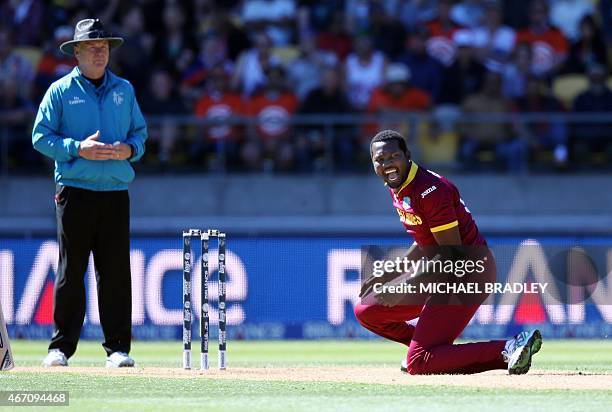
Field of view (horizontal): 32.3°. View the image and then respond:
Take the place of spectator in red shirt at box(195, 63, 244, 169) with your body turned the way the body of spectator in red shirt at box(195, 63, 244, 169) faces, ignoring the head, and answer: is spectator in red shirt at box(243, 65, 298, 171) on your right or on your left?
on your left

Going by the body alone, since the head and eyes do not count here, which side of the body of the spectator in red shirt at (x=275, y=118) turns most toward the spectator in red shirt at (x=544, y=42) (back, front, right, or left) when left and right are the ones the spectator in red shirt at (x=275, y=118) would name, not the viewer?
left

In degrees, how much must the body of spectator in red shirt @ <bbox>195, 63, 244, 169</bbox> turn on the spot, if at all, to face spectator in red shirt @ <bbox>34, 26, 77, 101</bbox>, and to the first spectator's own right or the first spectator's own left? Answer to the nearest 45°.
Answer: approximately 90° to the first spectator's own right

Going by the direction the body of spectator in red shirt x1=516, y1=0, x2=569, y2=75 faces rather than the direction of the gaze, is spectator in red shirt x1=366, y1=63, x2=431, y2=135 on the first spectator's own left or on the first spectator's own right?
on the first spectator's own right

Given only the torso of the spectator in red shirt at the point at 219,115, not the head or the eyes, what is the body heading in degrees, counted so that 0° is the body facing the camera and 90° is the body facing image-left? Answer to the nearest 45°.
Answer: approximately 0°

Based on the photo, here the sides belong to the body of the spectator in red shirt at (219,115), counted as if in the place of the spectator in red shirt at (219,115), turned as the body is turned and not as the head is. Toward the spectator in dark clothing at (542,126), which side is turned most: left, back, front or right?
left

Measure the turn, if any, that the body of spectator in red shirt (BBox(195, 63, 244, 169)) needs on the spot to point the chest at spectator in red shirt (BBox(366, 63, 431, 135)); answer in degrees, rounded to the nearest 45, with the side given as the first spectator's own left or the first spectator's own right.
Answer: approximately 90° to the first spectator's own left

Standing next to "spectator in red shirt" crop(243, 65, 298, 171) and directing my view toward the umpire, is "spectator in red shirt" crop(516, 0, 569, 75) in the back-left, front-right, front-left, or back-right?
back-left
